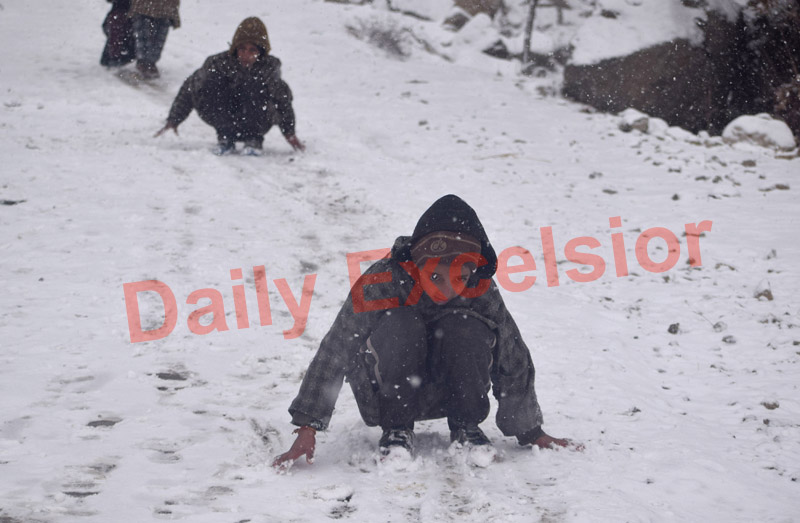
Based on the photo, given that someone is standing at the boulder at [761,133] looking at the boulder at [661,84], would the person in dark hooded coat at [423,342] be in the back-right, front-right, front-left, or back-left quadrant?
back-left

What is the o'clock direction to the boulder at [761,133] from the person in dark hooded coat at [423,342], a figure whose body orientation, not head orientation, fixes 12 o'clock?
The boulder is roughly at 7 o'clock from the person in dark hooded coat.

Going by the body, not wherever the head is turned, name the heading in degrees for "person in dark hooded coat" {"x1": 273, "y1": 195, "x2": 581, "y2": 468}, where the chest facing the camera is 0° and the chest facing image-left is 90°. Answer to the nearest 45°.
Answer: approximately 0°

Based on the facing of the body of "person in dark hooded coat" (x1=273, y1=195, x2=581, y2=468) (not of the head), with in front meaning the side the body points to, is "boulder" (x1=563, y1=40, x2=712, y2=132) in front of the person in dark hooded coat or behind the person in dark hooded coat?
behind
